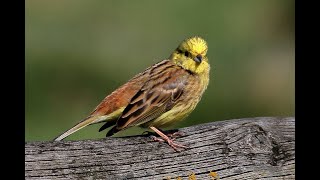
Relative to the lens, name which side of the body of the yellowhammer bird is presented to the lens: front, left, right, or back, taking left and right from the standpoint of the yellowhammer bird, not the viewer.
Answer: right
